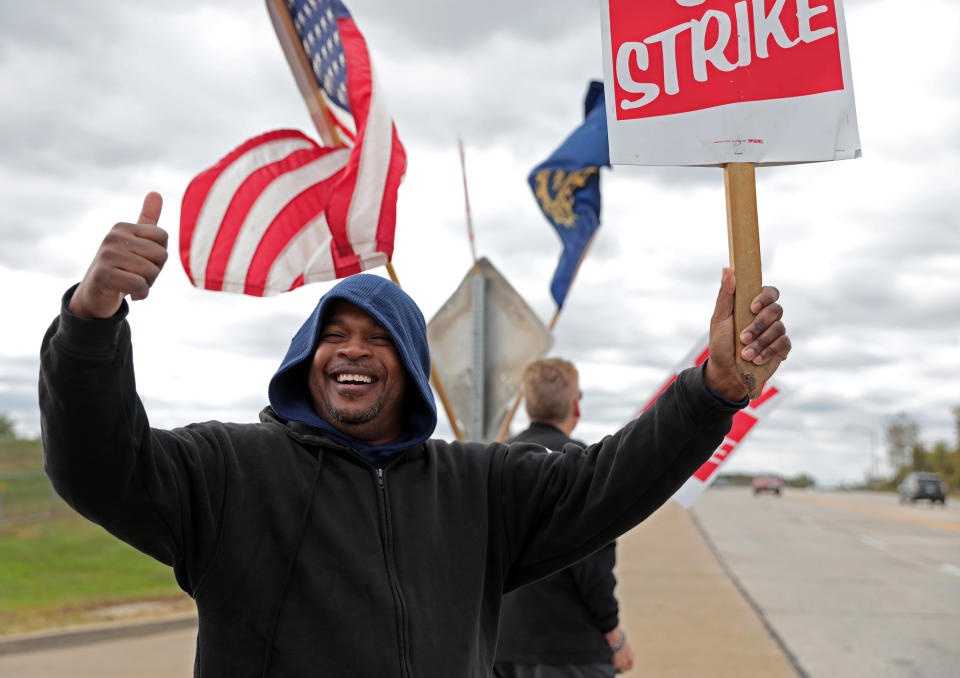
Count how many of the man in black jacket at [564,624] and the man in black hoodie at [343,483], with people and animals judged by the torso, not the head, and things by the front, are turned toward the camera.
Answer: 1

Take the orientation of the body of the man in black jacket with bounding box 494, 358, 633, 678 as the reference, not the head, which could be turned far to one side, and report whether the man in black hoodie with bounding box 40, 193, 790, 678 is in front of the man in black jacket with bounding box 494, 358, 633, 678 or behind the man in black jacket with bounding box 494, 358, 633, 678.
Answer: behind

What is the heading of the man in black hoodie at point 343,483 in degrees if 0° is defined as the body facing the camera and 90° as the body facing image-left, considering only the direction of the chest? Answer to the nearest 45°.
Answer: approximately 0°

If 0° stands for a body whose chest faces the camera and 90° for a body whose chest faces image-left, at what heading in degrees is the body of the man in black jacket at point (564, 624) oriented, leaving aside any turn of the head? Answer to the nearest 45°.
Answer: approximately 225°

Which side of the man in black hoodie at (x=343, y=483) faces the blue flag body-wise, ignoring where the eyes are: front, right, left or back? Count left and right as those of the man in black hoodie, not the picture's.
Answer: back

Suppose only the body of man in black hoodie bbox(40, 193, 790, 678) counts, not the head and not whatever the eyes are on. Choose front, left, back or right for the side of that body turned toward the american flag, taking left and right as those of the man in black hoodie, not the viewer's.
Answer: back
